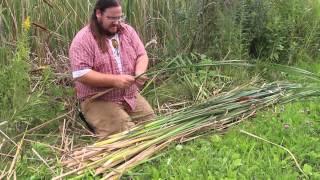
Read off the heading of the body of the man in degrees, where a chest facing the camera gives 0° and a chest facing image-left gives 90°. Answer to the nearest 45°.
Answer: approximately 315°

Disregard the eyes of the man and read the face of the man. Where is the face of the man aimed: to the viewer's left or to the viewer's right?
to the viewer's right
